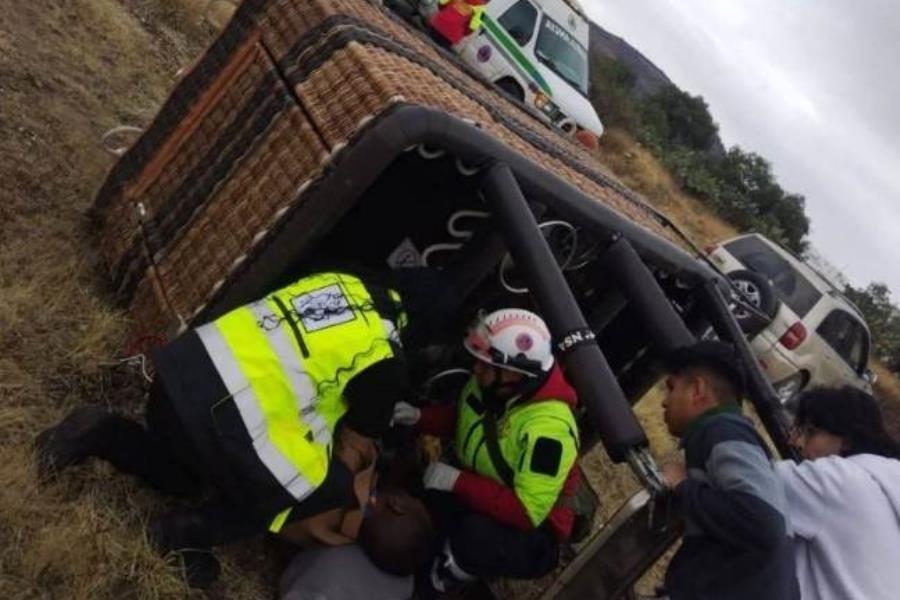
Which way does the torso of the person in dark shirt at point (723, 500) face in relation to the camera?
to the viewer's left

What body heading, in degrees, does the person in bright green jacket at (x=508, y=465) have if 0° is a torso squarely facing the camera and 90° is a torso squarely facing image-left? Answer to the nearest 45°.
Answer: approximately 45°

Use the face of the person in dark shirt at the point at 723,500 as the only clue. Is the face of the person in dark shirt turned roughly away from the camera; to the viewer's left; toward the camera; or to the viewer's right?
to the viewer's left

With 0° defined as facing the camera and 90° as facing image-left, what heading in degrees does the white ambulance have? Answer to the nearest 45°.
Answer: approximately 315°

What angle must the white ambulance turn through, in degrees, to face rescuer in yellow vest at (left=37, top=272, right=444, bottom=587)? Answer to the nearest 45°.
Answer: approximately 45° to its right

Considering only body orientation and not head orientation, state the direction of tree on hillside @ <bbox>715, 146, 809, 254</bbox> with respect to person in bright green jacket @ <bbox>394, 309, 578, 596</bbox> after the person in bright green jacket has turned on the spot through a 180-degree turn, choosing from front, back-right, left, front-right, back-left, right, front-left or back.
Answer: front-left

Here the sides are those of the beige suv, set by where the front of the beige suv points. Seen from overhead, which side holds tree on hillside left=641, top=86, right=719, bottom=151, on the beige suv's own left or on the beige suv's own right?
on the beige suv's own left

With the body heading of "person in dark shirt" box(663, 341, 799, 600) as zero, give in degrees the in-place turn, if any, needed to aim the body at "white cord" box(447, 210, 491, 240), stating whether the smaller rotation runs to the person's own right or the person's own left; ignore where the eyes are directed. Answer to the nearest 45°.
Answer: approximately 45° to the person's own right

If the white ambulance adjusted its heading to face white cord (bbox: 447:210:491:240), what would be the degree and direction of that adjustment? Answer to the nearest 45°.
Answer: approximately 45° to its right

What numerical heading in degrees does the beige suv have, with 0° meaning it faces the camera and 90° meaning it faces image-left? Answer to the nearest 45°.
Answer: approximately 225°

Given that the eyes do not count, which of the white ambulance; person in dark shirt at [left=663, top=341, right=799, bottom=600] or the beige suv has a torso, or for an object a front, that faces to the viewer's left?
the person in dark shirt

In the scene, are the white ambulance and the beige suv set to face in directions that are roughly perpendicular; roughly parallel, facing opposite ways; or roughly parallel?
roughly perpendicular

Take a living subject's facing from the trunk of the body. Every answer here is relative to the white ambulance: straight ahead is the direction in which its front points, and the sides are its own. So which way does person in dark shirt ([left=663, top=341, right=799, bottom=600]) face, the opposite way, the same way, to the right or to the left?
the opposite way

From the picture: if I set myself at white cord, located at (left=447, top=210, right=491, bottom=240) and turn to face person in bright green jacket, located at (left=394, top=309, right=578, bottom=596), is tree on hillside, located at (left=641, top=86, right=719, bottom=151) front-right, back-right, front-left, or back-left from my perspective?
back-left

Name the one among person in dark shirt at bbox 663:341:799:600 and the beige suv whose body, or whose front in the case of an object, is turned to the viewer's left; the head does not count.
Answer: the person in dark shirt
